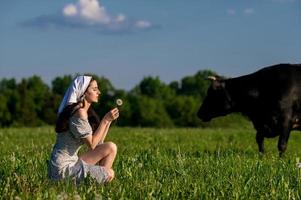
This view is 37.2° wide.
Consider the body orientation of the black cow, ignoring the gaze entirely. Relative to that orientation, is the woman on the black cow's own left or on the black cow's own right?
on the black cow's own left

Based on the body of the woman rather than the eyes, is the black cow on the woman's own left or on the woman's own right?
on the woman's own left

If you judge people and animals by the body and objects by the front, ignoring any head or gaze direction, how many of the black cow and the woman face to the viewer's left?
1

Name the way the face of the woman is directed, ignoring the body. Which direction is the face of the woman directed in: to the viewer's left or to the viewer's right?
to the viewer's right

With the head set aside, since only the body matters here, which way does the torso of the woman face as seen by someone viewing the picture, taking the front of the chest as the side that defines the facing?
to the viewer's right

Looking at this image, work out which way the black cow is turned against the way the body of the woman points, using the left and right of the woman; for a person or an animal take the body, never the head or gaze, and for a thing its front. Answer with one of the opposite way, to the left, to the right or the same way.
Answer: the opposite way

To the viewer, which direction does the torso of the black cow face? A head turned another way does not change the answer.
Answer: to the viewer's left
